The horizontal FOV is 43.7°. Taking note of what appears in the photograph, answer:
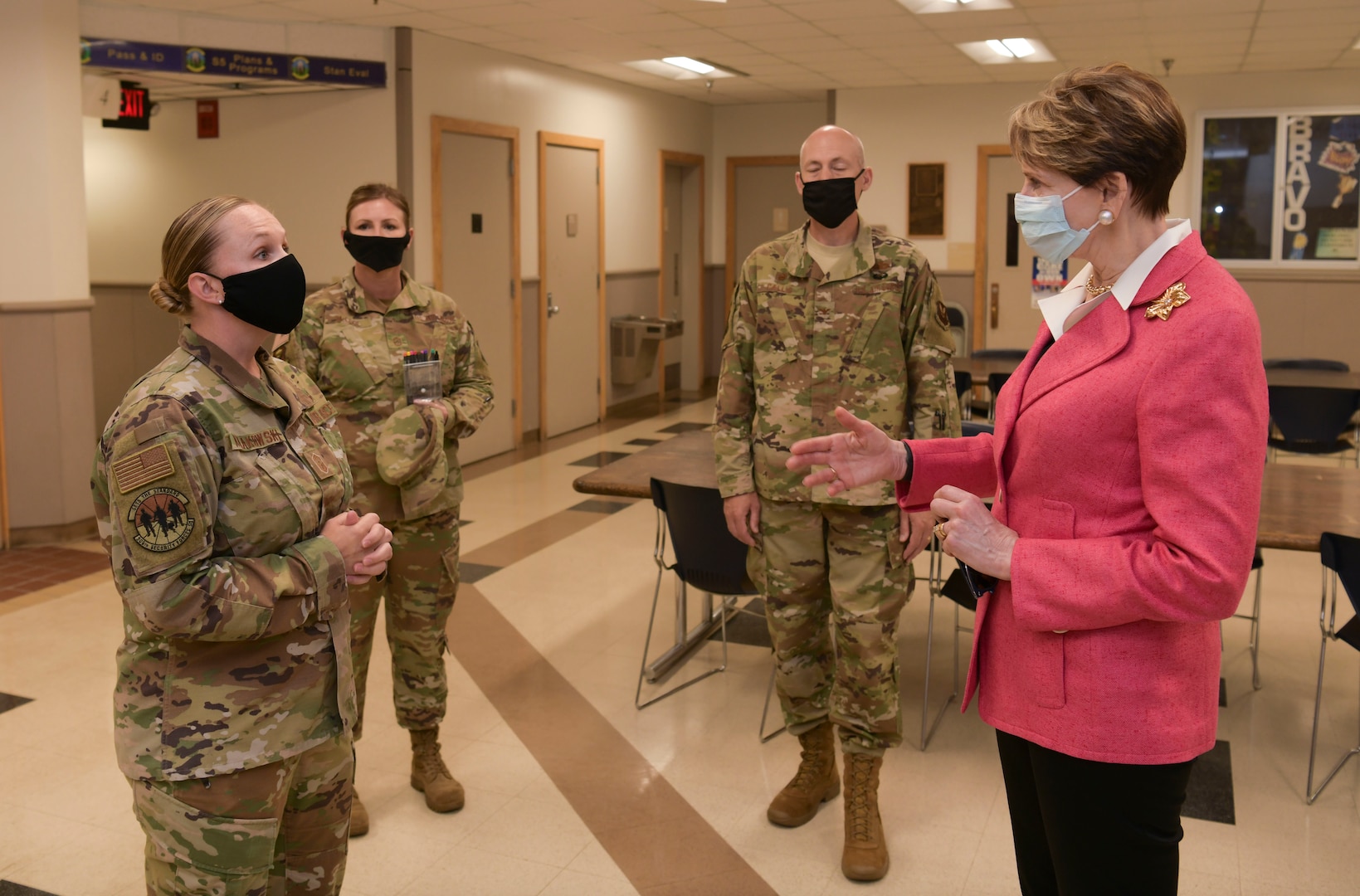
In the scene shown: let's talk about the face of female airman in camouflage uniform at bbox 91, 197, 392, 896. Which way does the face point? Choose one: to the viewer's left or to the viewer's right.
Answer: to the viewer's right

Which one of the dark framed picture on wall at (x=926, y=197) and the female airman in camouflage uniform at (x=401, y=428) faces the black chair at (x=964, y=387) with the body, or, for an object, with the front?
the dark framed picture on wall

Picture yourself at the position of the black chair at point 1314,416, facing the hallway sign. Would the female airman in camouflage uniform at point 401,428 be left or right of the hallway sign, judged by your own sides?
left

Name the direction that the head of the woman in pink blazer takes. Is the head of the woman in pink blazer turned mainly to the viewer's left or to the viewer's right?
to the viewer's left

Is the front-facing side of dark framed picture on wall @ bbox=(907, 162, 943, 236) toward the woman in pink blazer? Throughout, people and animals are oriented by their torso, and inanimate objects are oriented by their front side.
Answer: yes

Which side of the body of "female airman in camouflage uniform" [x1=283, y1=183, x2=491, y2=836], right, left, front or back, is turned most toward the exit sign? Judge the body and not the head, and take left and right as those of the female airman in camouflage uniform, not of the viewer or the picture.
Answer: back

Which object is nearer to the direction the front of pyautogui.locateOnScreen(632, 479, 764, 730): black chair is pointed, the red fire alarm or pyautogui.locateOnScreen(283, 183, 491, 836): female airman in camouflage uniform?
the red fire alarm

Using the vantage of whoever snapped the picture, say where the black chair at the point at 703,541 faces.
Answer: facing away from the viewer and to the right of the viewer
